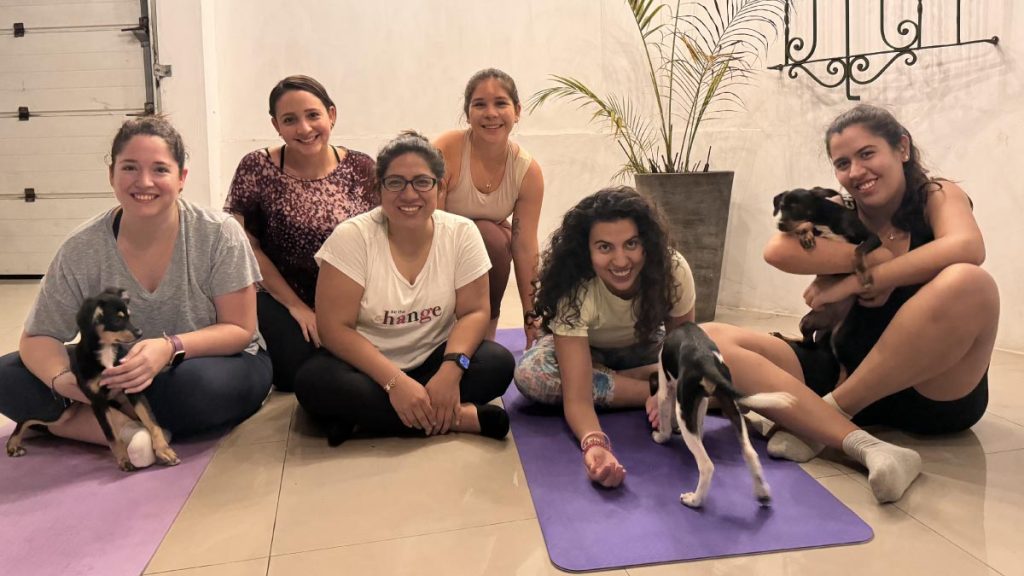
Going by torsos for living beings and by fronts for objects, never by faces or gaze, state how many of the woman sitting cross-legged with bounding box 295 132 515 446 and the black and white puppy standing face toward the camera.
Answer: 1

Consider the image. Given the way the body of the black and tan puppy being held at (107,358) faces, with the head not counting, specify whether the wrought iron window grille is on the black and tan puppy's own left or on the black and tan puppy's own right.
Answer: on the black and tan puppy's own left

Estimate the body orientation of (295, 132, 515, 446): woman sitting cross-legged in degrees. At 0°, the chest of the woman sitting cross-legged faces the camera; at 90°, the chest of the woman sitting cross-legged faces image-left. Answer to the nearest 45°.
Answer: approximately 0°

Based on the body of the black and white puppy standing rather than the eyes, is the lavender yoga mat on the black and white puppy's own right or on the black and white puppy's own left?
on the black and white puppy's own left

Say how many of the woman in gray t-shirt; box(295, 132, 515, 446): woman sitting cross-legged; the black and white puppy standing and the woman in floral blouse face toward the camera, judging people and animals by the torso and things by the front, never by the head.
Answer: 3
